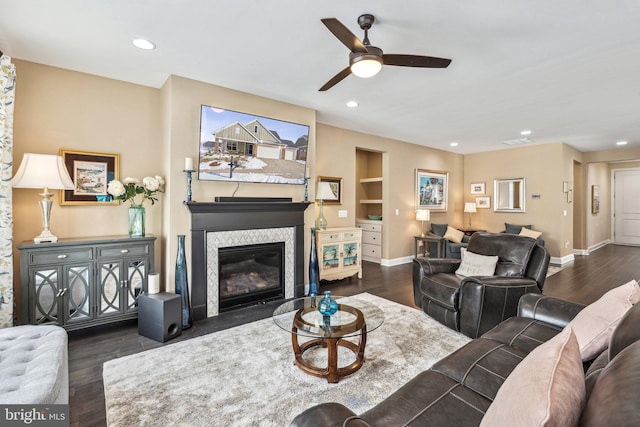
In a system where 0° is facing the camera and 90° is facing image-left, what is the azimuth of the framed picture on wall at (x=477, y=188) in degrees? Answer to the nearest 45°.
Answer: approximately 0°

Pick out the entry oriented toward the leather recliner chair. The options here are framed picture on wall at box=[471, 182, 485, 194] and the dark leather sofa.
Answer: the framed picture on wall

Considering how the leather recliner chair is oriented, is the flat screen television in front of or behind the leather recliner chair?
in front

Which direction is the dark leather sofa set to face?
to the viewer's left

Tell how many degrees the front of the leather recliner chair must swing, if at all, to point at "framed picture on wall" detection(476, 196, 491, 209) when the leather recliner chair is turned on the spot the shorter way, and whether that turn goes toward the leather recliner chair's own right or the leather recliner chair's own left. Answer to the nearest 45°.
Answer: approximately 135° to the leather recliner chair's own right

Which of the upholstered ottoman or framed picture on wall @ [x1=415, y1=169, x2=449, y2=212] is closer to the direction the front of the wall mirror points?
the upholstered ottoman

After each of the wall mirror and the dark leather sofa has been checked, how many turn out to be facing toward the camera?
1

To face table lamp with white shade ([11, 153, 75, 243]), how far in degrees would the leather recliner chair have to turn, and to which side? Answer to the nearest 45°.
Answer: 0° — it already faces it

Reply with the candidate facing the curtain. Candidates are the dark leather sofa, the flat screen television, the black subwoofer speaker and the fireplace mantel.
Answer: the dark leather sofa

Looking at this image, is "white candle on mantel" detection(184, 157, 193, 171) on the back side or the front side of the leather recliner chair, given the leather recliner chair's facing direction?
on the front side

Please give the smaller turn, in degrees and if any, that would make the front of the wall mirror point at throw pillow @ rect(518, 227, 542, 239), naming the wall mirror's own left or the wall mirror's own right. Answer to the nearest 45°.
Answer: approximately 45° to the wall mirror's own left

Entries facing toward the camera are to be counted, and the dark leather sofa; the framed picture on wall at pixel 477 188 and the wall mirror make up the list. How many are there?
2

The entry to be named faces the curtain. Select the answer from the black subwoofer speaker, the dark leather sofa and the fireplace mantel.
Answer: the dark leather sofa

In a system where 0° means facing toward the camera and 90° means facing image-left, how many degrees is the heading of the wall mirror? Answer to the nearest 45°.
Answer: approximately 0°
